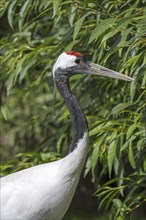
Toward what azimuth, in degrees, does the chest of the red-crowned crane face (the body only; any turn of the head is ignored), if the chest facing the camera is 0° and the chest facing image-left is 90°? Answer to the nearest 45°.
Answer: approximately 270°
